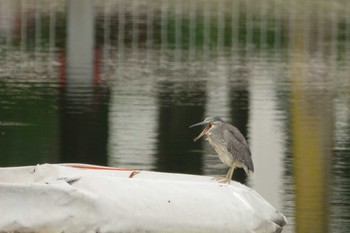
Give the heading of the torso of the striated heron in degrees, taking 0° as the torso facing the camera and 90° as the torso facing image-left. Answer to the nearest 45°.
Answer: approximately 90°
